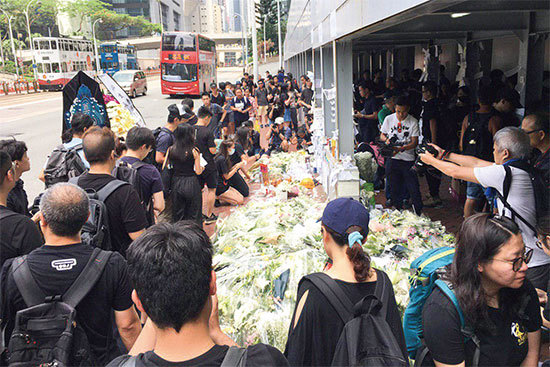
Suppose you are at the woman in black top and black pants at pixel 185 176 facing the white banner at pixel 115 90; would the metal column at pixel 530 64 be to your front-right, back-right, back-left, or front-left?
back-right

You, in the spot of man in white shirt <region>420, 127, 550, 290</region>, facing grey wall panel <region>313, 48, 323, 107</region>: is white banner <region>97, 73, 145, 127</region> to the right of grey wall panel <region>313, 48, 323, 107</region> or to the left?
left

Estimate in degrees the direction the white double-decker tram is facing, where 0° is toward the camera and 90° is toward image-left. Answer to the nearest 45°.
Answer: approximately 45°

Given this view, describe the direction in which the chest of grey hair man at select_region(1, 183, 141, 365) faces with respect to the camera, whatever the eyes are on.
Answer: away from the camera

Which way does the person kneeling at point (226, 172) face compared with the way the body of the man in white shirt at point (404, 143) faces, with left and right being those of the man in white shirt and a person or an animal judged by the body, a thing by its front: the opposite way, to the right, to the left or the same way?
to the left

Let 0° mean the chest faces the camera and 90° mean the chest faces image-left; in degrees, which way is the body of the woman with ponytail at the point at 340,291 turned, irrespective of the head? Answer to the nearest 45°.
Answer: approximately 135°

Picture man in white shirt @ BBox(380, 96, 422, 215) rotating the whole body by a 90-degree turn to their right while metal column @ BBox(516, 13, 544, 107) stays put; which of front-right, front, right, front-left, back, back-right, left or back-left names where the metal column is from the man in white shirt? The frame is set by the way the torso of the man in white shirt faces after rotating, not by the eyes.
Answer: back

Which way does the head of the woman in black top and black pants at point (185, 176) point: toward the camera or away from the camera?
away from the camera

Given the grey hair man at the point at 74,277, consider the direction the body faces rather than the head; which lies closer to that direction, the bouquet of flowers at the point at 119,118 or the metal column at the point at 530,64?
the bouquet of flowers

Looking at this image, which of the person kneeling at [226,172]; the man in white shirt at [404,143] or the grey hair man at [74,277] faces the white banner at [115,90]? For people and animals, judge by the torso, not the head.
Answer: the grey hair man

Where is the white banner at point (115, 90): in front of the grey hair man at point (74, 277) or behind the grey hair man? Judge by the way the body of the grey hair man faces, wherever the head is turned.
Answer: in front

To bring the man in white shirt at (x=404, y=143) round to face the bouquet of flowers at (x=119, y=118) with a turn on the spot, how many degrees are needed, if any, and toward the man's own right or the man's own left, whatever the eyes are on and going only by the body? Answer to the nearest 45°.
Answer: approximately 90° to the man's own right

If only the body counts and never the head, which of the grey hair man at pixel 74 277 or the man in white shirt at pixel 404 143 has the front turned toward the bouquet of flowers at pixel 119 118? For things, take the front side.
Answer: the grey hair man

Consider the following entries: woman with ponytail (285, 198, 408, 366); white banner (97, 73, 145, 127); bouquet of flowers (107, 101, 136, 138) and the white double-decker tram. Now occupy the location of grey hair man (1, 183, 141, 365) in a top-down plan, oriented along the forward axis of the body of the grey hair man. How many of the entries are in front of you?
3

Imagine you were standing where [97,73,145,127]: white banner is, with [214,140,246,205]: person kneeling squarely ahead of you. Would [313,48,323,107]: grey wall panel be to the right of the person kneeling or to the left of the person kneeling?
left

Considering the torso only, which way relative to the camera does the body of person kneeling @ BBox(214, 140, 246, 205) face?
to the viewer's right
